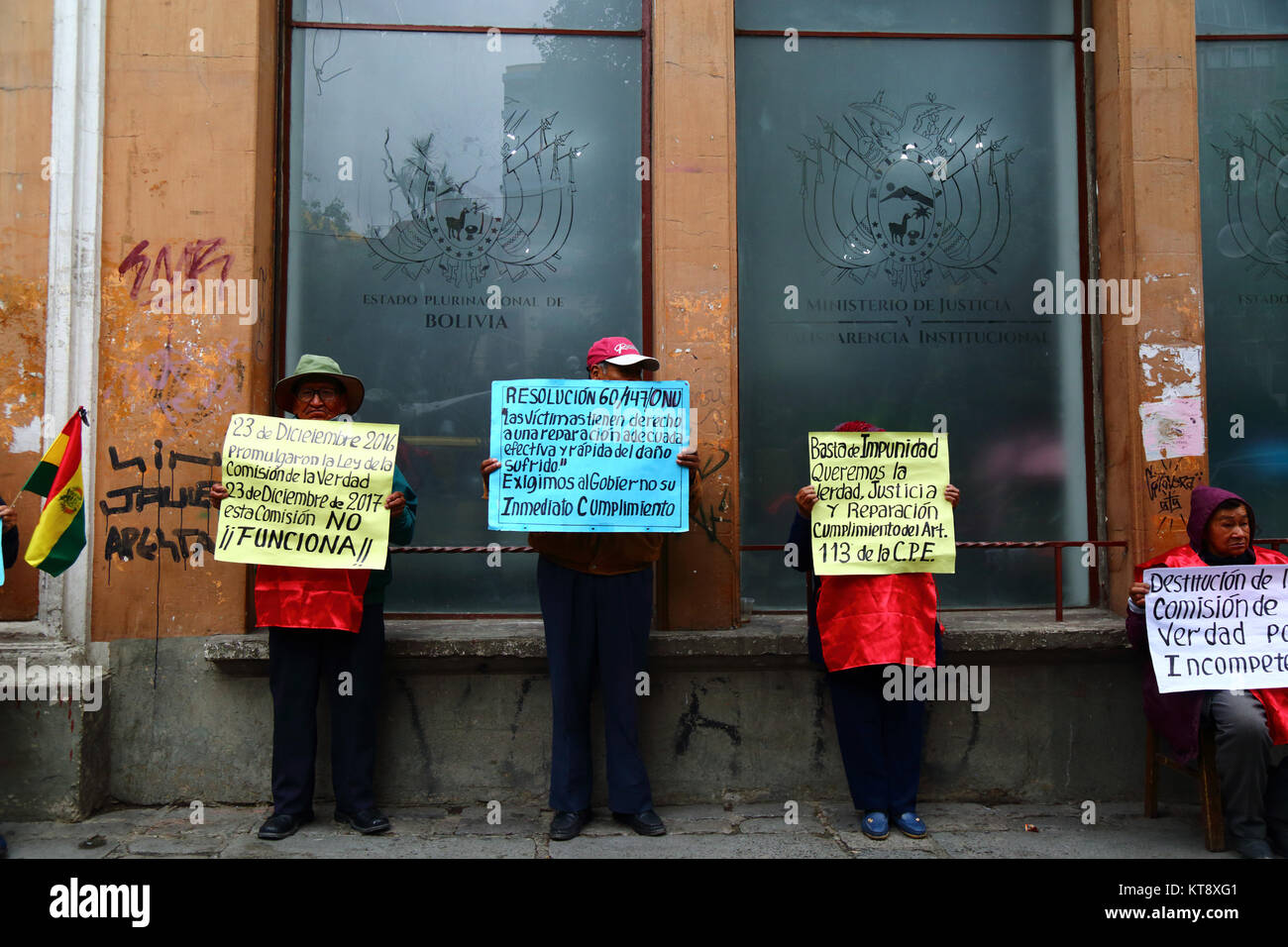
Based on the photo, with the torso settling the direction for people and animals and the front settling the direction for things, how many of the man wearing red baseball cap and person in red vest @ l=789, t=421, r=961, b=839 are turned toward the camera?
2

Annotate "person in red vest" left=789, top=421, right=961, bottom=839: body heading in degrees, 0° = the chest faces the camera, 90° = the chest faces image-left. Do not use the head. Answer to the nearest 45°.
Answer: approximately 0°

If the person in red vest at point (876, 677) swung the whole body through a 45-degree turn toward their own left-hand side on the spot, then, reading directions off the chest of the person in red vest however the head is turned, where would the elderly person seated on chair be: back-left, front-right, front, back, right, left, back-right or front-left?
front-left

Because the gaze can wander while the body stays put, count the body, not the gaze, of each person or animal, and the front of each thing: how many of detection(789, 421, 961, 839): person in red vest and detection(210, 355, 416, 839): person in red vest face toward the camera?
2

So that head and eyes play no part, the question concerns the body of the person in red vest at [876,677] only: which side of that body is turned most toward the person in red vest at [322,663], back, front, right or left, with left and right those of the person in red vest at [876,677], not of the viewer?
right

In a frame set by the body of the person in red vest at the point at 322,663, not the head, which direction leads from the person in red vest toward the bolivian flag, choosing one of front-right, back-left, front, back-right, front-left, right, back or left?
right
